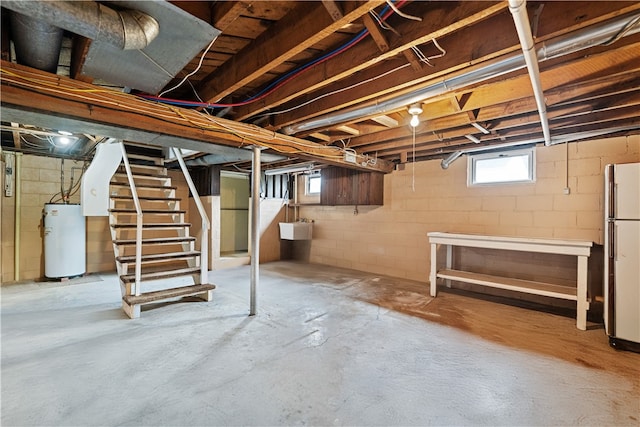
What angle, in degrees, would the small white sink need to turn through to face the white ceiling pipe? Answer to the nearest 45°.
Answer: approximately 45° to its left

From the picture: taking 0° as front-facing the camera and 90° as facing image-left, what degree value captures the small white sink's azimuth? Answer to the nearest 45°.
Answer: approximately 45°

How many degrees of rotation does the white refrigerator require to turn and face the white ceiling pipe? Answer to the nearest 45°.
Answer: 0° — it already faces it

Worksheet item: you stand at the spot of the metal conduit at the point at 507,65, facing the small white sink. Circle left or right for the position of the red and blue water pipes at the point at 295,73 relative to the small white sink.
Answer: left

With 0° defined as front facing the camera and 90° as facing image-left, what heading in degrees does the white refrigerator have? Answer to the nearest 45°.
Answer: approximately 0°

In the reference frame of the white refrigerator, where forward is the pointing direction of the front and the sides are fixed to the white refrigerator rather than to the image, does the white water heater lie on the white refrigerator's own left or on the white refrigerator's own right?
on the white refrigerator's own right

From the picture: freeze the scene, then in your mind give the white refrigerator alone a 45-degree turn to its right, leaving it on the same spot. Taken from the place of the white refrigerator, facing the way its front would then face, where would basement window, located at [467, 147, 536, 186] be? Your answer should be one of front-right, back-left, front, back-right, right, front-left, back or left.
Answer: right

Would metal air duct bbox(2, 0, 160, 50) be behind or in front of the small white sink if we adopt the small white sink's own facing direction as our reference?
in front

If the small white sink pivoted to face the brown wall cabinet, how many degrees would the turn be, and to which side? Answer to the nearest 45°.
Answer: approximately 90° to its left

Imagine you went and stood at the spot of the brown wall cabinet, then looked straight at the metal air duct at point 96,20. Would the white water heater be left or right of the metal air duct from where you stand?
right
